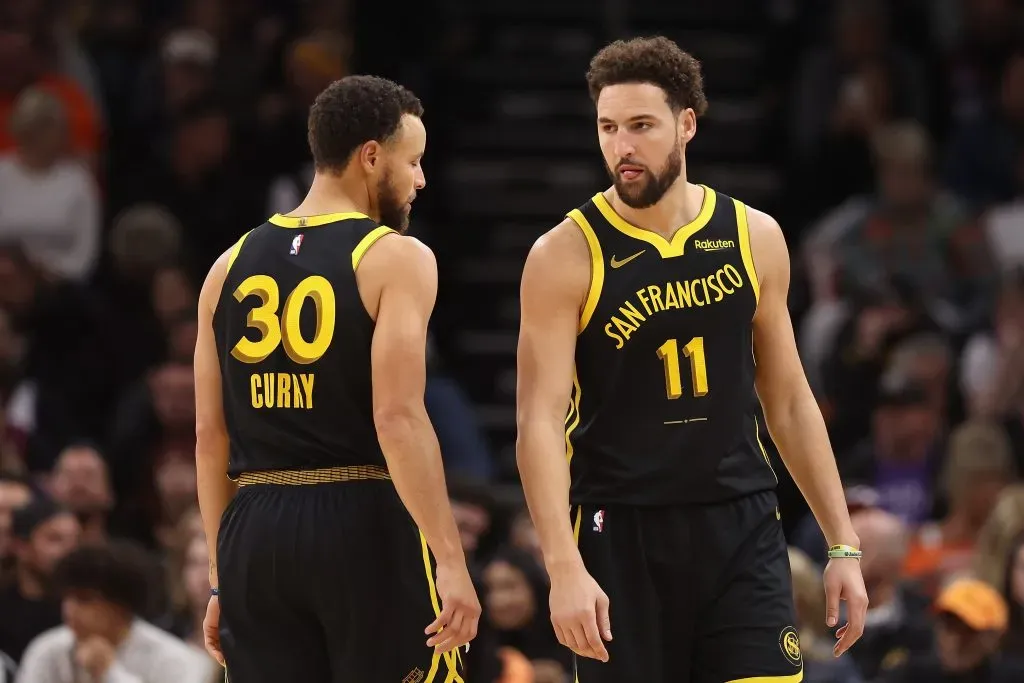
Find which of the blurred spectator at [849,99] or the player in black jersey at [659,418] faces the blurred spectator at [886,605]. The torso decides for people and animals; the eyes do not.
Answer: the blurred spectator at [849,99]

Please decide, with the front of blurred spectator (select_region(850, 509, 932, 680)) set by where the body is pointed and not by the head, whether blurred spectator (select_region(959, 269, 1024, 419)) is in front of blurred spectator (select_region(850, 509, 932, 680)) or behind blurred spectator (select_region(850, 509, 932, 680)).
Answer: behind

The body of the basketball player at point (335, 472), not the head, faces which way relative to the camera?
away from the camera

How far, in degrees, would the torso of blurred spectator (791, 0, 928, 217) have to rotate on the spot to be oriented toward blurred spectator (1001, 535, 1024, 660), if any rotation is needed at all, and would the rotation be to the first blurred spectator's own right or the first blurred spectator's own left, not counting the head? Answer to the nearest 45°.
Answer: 0° — they already face them

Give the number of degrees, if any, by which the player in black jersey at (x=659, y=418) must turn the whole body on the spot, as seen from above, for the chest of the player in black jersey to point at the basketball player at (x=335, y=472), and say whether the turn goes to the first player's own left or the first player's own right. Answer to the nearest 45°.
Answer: approximately 90° to the first player's own right

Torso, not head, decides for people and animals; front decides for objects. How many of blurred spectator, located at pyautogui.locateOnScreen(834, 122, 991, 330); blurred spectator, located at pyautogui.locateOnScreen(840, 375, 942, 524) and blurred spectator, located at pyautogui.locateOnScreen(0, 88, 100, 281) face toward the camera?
3

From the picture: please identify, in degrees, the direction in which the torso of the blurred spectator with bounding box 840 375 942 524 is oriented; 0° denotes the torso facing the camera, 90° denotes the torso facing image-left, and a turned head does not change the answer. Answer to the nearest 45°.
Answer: approximately 0°

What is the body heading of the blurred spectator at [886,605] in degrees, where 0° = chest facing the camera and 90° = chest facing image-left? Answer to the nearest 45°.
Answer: approximately 45°
